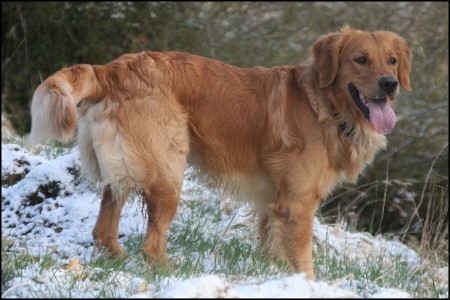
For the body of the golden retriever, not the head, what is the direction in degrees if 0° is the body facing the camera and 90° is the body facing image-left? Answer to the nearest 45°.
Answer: approximately 270°
